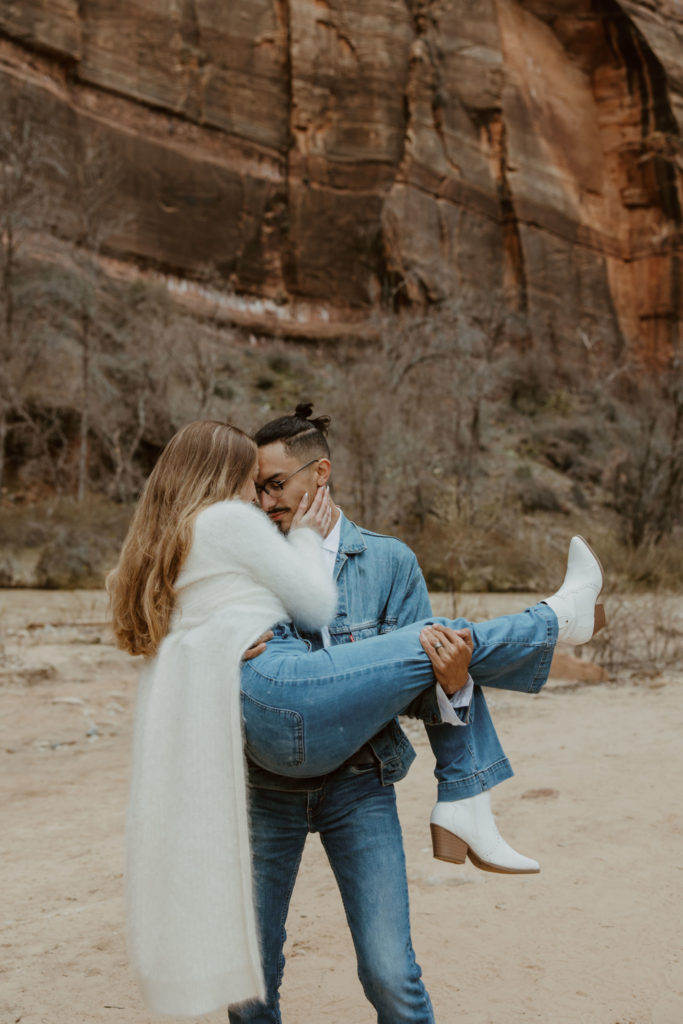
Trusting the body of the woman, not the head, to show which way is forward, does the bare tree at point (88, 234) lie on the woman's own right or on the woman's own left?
on the woman's own left

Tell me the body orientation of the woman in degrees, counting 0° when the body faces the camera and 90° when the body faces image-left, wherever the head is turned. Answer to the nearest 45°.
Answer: approximately 270°

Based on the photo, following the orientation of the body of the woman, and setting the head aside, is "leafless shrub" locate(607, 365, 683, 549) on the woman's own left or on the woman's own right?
on the woman's own left

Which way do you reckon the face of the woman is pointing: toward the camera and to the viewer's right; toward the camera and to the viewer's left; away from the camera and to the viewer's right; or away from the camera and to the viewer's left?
away from the camera and to the viewer's right

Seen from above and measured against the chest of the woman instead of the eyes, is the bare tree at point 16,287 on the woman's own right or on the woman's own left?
on the woman's own left
